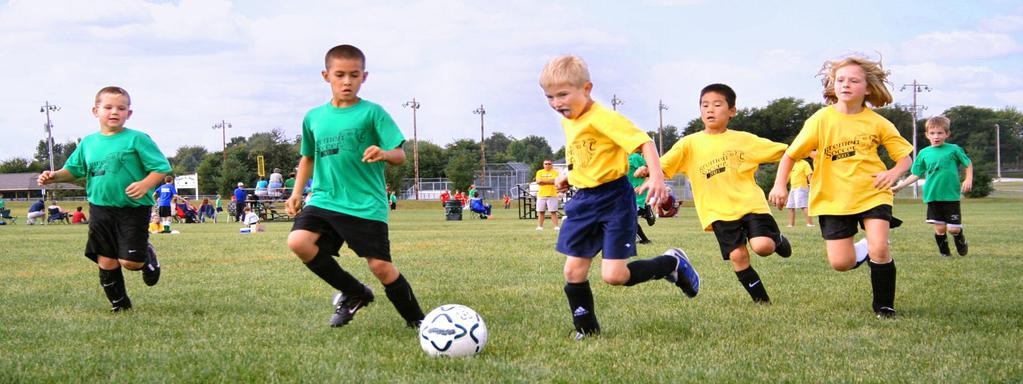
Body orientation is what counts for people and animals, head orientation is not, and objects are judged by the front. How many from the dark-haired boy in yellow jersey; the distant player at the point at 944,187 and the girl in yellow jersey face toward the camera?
3

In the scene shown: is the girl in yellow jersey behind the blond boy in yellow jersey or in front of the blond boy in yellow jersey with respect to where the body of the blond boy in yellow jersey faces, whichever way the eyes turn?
behind

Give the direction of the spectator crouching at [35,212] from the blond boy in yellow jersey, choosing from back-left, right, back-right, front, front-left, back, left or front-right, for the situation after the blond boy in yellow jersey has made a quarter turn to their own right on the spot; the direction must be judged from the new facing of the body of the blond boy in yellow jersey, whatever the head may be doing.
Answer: front

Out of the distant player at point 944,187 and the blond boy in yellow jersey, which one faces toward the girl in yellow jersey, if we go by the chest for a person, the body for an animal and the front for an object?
the distant player

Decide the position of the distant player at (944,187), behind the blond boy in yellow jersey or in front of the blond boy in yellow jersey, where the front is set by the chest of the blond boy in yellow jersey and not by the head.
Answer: behind

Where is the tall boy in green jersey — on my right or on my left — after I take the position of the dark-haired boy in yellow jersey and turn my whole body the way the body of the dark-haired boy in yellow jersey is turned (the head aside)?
on my right

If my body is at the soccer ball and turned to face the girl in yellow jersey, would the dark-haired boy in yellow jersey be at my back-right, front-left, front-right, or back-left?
front-left

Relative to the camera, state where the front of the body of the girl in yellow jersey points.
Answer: toward the camera

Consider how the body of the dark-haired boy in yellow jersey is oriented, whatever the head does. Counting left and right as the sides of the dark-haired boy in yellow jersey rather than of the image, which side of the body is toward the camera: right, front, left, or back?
front

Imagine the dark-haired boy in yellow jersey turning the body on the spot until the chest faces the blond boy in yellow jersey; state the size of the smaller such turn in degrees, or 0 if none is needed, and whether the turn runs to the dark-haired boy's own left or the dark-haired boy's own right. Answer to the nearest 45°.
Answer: approximately 45° to the dark-haired boy's own right

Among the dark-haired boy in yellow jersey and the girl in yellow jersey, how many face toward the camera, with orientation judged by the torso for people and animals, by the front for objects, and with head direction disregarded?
2

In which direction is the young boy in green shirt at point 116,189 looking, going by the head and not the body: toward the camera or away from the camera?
toward the camera

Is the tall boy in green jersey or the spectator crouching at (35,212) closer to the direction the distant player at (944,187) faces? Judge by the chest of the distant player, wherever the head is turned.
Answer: the tall boy in green jersey

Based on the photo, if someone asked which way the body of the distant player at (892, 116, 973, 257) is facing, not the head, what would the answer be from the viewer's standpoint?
toward the camera

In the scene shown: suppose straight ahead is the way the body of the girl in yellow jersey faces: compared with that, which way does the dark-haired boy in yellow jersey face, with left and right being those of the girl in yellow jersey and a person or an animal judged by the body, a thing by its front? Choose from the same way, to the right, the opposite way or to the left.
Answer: the same way

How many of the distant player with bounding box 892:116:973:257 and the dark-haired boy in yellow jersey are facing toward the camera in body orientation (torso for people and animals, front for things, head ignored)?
2

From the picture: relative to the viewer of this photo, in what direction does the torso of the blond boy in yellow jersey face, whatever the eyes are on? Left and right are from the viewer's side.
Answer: facing the viewer and to the left of the viewer

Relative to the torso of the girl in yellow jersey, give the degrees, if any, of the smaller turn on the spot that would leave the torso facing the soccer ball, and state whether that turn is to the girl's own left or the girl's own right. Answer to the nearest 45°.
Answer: approximately 45° to the girl's own right

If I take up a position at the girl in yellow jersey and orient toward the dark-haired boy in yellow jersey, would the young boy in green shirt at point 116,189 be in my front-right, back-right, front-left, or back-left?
front-left
